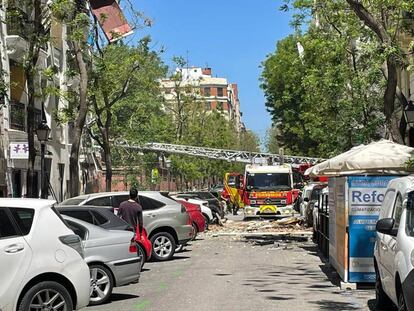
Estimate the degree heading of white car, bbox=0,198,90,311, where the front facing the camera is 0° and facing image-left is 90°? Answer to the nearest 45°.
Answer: approximately 90°

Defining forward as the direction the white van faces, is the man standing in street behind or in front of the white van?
behind

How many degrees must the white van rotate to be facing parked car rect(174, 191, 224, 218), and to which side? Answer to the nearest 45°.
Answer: approximately 135° to its left

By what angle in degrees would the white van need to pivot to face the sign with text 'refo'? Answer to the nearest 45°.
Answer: approximately 135° to its left
